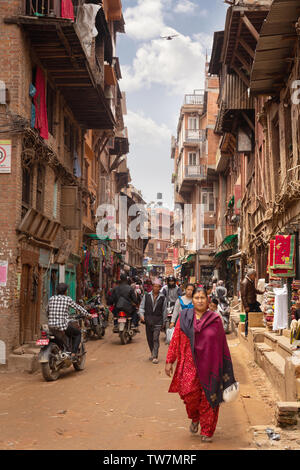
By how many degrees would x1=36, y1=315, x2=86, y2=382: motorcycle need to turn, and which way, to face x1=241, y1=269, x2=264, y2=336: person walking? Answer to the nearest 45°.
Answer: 0° — it already faces them

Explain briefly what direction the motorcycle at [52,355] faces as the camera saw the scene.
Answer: facing away from the viewer and to the right of the viewer

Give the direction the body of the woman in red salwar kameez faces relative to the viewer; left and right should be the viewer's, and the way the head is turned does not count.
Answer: facing the viewer

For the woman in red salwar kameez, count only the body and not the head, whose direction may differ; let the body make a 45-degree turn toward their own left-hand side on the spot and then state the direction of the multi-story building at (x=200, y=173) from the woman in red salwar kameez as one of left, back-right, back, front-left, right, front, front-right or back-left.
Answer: back-left

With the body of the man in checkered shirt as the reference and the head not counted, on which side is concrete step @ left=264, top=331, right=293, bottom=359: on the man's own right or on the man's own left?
on the man's own right

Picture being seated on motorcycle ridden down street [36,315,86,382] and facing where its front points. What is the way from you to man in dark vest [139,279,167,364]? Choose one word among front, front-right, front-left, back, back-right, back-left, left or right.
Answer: front

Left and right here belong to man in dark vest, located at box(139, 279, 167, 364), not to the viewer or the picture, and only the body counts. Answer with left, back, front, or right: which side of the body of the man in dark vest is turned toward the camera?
front

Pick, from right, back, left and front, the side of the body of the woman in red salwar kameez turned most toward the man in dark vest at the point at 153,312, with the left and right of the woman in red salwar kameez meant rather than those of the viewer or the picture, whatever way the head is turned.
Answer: back

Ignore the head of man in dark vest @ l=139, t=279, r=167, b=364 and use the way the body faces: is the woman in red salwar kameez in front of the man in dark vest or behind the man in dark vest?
in front

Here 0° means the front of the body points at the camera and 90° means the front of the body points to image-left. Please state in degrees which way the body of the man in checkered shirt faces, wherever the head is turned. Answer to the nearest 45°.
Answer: approximately 225°
